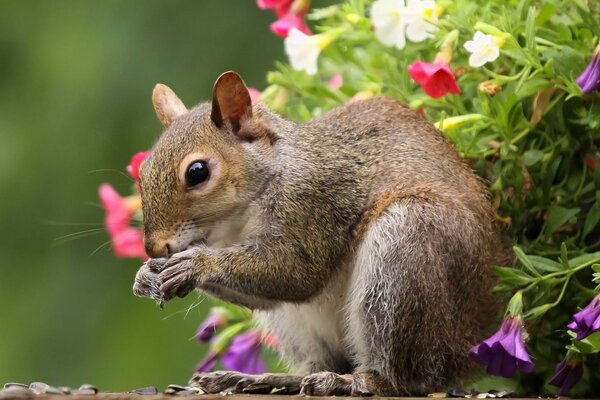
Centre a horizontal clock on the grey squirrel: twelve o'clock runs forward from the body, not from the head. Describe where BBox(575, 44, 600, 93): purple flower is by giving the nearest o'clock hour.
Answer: The purple flower is roughly at 6 o'clock from the grey squirrel.

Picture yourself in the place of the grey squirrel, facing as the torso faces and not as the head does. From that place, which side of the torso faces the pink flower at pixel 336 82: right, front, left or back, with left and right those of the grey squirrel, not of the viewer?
right

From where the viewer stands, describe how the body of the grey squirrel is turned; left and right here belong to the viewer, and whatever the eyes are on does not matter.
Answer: facing to the left of the viewer

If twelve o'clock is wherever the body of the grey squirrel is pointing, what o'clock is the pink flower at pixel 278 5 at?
The pink flower is roughly at 3 o'clock from the grey squirrel.

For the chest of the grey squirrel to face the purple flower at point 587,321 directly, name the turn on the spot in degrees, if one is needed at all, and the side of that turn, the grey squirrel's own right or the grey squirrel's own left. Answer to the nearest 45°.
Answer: approximately 135° to the grey squirrel's own left

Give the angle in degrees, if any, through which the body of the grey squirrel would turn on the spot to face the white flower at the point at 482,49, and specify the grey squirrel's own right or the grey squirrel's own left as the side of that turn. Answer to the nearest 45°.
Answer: approximately 180°
